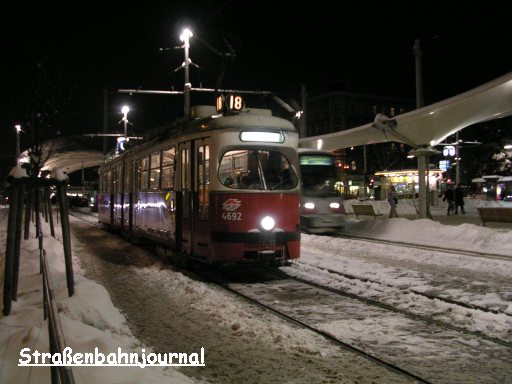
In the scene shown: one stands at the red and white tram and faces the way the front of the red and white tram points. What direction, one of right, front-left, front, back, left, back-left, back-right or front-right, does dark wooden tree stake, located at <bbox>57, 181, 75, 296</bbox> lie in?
right

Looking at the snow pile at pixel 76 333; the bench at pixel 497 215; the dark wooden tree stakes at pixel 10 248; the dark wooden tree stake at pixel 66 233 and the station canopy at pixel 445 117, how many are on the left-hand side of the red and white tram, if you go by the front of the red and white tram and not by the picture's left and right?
2

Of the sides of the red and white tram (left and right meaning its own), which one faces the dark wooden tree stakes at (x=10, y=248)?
right

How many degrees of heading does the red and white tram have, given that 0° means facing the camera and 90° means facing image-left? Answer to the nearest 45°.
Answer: approximately 315°

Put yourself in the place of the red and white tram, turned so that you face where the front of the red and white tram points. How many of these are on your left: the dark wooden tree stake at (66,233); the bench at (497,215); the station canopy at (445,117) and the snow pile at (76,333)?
2

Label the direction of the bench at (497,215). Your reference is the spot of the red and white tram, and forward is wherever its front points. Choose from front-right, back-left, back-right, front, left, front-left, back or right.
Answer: left

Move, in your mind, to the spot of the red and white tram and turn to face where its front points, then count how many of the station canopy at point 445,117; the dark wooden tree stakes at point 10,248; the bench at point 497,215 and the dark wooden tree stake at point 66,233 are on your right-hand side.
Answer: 2

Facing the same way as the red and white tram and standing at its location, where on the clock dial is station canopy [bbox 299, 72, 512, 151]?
The station canopy is roughly at 9 o'clock from the red and white tram.
